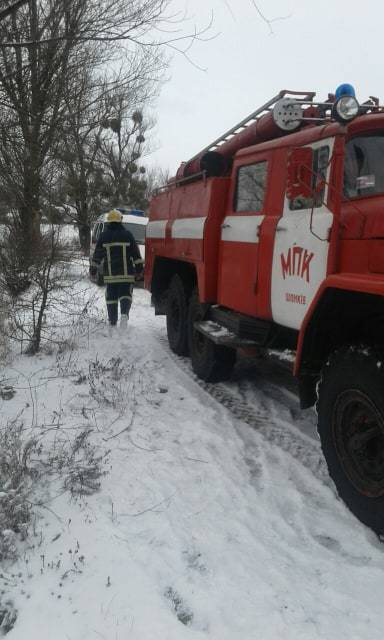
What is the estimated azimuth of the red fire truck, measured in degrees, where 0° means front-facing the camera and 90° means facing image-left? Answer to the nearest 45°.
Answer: approximately 315°

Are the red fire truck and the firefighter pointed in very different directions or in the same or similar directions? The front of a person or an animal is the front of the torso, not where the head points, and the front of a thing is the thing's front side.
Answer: very different directions

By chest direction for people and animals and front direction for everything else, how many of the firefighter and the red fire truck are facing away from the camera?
1

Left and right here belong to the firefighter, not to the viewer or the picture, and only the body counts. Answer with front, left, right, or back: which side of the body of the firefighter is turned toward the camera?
back

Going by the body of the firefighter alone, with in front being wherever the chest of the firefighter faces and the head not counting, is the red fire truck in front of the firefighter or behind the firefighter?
behind

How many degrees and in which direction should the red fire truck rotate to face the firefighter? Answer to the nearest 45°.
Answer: approximately 180°

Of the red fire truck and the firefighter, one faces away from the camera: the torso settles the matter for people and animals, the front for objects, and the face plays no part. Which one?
the firefighter
